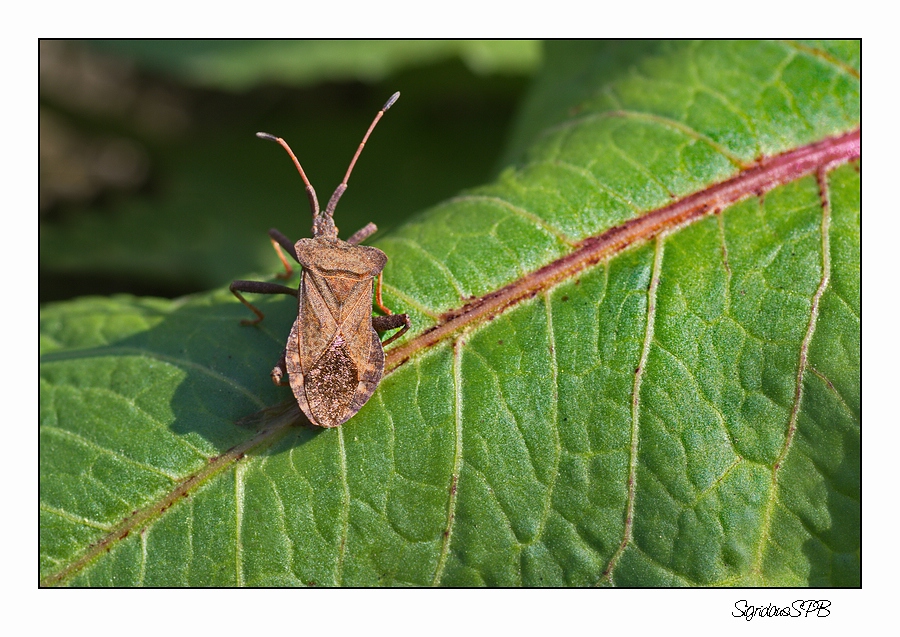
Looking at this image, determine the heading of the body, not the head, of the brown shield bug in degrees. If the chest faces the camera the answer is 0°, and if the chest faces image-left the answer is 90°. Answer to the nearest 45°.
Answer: approximately 180°

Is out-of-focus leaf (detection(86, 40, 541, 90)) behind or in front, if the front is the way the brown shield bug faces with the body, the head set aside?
in front
